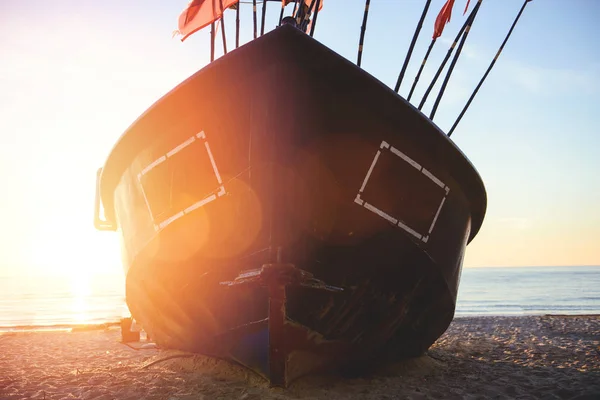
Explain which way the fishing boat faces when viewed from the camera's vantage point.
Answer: facing the viewer
